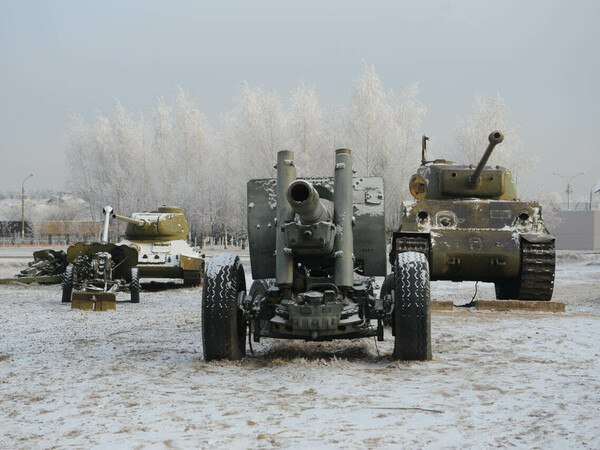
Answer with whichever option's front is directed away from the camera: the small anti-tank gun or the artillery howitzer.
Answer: the small anti-tank gun

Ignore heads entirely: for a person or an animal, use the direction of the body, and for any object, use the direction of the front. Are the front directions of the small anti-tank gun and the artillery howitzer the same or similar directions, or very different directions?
very different directions

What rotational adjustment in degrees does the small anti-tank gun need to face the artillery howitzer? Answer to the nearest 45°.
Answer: approximately 180°

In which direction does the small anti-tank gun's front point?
away from the camera

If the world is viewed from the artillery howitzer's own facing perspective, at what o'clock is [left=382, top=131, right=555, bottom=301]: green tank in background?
The green tank in background is roughly at 7 o'clock from the artillery howitzer.

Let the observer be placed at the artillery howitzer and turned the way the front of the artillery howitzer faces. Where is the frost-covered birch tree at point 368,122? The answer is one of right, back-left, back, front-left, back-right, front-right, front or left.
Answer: back

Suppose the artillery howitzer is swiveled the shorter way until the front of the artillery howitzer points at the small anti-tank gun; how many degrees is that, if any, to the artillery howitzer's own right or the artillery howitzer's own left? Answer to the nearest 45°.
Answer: approximately 135° to the artillery howitzer's own right

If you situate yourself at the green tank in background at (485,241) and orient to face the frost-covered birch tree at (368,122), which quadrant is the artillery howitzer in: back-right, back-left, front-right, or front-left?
back-left

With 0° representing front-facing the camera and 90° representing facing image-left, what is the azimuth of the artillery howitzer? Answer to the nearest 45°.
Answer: approximately 0°

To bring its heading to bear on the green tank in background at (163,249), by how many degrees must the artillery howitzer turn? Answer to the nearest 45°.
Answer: approximately 180°
